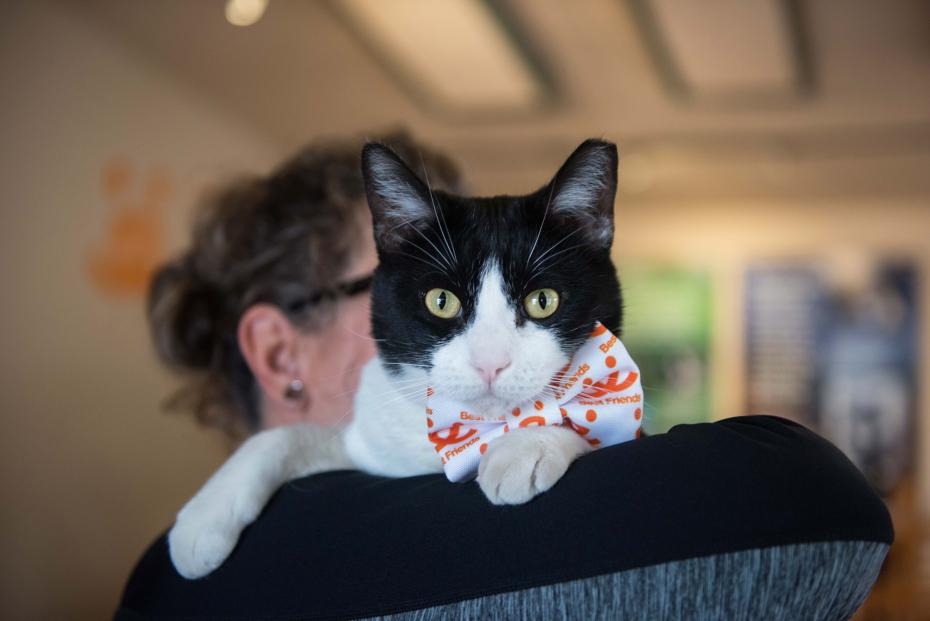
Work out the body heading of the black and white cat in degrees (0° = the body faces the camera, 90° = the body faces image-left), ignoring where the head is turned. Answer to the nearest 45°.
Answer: approximately 0°

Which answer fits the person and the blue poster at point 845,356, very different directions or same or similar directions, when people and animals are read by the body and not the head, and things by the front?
very different directions

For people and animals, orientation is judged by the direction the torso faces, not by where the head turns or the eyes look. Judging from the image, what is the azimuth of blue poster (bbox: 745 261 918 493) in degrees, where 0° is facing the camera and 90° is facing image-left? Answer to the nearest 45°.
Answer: approximately 0°

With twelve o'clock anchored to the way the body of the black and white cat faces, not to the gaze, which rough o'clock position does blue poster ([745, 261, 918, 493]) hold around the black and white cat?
The blue poster is roughly at 7 o'clock from the black and white cat.

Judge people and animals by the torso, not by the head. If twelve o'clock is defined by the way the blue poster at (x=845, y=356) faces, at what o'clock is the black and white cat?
The black and white cat is roughly at 12 o'clock from the blue poster.

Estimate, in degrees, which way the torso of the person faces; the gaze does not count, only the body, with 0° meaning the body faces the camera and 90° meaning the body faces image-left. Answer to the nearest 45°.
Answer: approximately 225°

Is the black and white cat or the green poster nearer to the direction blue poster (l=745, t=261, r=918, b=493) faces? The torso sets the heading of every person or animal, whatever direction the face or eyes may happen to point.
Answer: the black and white cat

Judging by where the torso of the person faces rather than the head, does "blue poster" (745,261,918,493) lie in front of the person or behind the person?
in front
